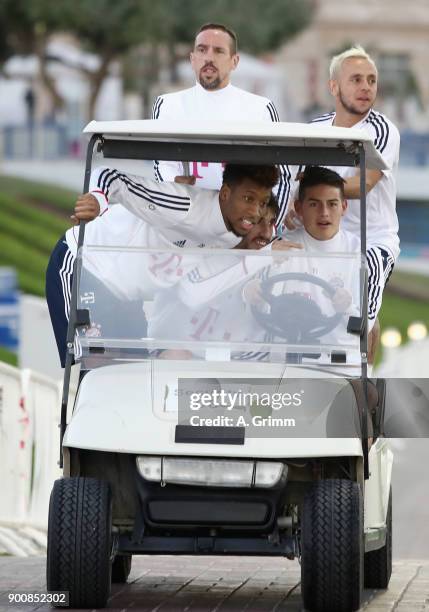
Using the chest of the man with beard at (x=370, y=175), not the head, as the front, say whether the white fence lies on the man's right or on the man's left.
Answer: on the man's right

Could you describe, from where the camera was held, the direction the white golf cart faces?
facing the viewer

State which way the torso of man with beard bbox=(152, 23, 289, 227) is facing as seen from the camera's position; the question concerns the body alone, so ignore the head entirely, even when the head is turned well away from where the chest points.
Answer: toward the camera

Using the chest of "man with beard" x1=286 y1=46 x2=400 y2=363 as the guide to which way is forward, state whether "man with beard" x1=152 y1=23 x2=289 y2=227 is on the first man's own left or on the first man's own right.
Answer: on the first man's own right

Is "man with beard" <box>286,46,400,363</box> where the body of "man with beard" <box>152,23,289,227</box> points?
no

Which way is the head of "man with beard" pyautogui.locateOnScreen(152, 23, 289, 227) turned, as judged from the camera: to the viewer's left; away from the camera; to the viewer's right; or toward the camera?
toward the camera

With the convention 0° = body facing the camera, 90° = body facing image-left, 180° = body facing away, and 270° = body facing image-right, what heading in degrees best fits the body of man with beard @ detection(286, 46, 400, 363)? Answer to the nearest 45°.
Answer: approximately 45°
